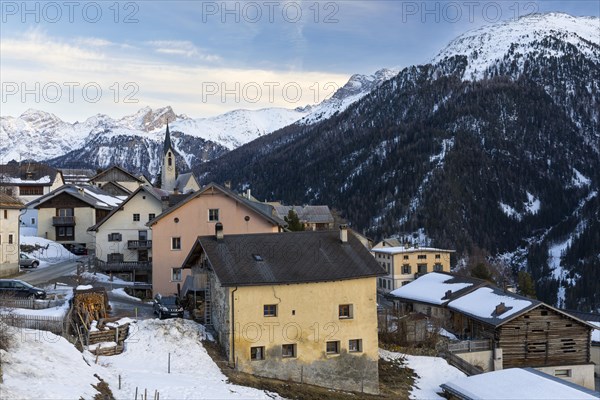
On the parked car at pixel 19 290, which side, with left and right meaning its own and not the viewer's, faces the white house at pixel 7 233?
left

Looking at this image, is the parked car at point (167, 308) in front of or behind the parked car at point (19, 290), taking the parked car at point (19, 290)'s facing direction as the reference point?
in front

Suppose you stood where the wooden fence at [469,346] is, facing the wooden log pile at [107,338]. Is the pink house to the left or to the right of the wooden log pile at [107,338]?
right

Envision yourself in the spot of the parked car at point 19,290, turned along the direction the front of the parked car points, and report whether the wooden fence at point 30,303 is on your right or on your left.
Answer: on your right

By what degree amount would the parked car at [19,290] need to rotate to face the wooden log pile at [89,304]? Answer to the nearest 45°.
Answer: approximately 45° to its right

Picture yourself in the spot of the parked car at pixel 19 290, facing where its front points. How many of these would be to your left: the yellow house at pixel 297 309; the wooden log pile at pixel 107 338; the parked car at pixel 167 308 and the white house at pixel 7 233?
1

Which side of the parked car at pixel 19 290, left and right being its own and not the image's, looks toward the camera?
right

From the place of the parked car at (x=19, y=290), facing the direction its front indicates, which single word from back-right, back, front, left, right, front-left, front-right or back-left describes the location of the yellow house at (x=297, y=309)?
front-right

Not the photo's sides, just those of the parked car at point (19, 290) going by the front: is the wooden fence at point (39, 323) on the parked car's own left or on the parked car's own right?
on the parked car's own right

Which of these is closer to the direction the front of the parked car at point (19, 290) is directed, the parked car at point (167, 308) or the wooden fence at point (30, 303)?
the parked car

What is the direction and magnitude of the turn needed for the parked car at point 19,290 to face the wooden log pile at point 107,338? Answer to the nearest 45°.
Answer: approximately 90° to its right

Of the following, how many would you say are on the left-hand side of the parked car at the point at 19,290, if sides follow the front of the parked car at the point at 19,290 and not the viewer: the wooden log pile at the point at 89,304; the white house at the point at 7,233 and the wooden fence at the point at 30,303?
1

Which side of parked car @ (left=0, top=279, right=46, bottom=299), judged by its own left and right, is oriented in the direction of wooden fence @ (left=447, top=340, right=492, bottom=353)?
front
